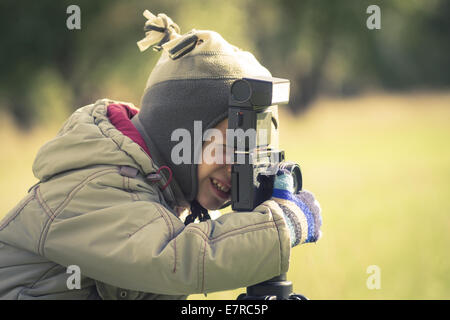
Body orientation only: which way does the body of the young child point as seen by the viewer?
to the viewer's right

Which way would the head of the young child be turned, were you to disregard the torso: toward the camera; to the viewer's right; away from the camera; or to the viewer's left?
to the viewer's right
